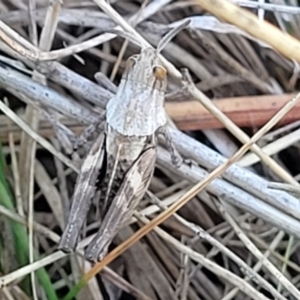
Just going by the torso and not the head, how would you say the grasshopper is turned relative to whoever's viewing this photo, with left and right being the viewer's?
facing away from the viewer
